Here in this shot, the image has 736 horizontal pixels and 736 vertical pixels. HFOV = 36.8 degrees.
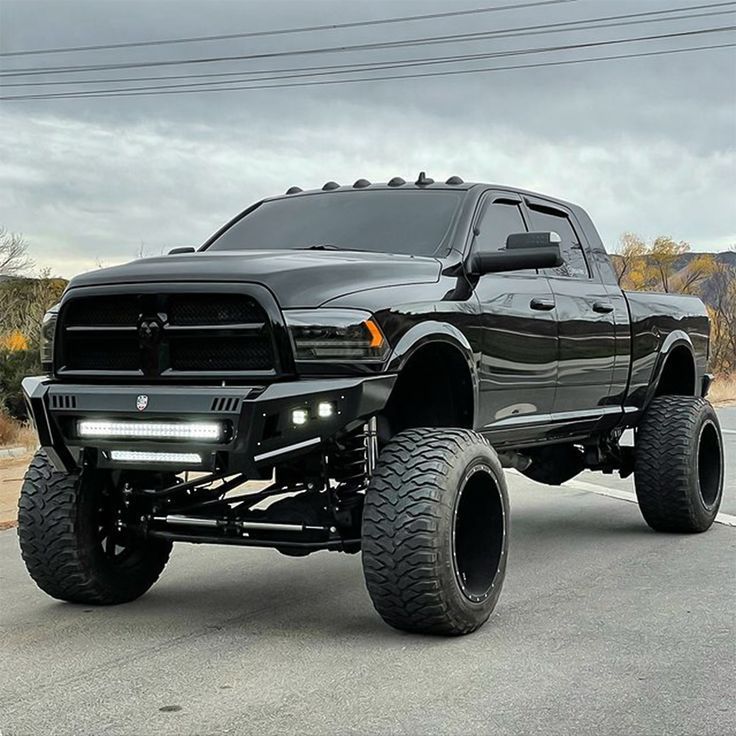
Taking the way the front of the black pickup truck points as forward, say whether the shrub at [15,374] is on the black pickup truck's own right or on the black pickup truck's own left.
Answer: on the black pickup truck's own right

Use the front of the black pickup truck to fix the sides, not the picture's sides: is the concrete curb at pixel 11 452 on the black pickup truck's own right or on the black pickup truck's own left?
on the black pickup truck's own right

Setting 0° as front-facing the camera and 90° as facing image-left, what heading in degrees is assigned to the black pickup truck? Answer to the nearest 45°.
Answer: approximately 45°
